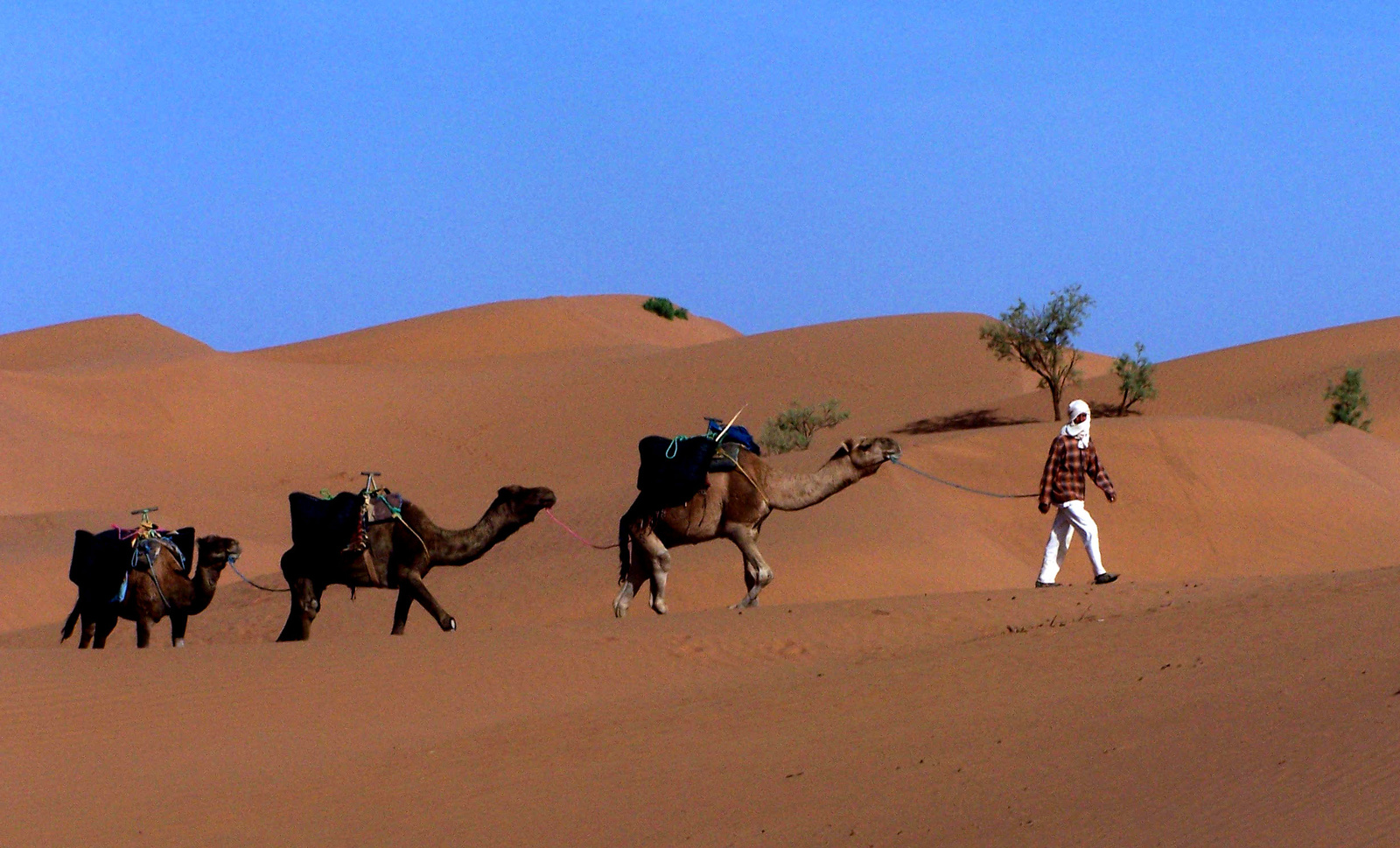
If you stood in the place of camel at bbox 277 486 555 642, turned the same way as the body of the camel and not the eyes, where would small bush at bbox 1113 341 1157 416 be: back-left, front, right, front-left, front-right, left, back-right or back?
front-left

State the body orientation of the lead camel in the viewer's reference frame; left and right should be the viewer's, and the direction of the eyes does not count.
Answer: facing to the right of the viewer

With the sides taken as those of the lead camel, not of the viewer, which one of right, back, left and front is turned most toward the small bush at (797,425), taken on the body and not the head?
left

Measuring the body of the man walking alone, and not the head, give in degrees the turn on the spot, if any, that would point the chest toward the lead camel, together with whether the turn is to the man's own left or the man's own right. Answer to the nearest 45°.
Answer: approximately 135° to the man's own right

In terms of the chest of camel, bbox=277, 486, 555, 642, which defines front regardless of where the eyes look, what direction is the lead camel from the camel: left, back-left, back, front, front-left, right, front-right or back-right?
front

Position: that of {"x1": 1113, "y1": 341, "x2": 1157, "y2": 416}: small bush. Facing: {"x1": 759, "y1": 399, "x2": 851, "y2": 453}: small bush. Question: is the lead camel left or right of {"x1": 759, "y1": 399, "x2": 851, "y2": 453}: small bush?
left

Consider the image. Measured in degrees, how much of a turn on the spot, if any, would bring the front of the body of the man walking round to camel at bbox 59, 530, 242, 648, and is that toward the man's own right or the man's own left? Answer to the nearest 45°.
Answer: approximately 135° to the man's own right

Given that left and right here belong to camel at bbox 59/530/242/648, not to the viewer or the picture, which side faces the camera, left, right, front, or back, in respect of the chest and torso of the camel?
right

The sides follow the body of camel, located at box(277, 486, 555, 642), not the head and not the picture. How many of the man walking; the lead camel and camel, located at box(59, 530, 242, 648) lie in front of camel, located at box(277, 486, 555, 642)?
2

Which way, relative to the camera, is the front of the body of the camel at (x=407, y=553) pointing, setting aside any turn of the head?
to the viewer's right

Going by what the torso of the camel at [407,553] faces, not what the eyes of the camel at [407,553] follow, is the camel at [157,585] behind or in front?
behind

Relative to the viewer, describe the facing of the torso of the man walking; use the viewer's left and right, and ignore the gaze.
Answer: facing the viewer and to the right of the viewer

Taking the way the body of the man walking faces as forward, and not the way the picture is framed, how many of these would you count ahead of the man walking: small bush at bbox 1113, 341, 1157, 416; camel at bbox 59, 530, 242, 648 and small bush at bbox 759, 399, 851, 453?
0

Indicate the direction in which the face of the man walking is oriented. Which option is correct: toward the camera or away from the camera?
toward the camera

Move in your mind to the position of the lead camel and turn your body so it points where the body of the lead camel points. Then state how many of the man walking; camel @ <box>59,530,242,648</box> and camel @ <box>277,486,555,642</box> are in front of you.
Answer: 1

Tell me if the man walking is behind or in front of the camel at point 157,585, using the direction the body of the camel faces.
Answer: in front

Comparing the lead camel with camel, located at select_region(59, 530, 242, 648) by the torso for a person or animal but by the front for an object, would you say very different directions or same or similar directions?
same or similar directions

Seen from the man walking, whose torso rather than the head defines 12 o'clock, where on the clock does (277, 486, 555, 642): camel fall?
The camel is roughly at 4 o'clock from the man walking.

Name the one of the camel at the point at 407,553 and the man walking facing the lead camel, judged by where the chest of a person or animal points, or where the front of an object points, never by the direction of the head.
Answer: the camel
